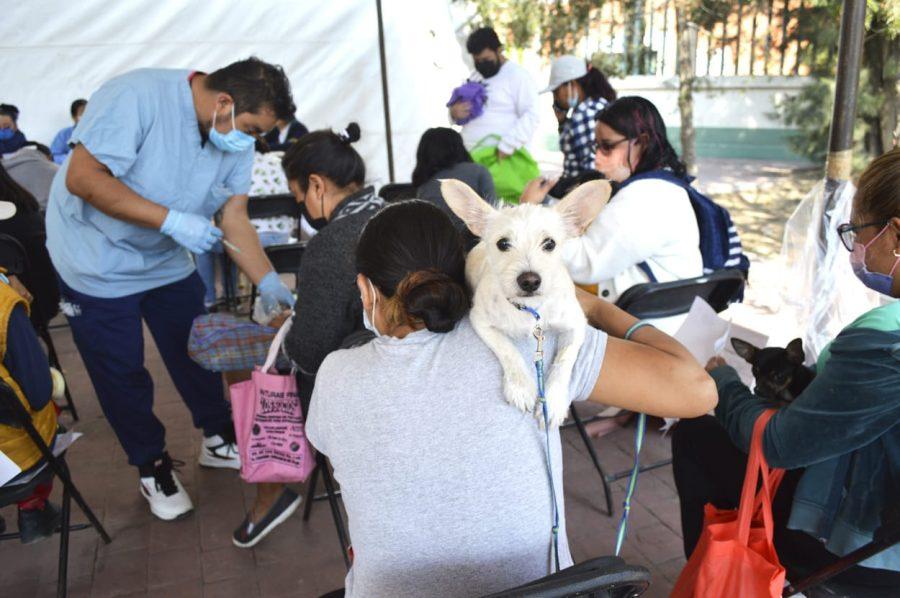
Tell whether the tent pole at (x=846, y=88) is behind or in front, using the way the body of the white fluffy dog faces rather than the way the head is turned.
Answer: behind

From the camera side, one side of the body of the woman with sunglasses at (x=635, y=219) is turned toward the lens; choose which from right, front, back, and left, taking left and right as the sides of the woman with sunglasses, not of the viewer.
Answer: left

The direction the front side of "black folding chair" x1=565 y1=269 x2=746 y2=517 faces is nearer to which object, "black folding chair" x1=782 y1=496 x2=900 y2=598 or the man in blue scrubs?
the man in blue scrubs

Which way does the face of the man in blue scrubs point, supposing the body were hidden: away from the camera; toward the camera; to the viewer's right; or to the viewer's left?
to the viewer's right

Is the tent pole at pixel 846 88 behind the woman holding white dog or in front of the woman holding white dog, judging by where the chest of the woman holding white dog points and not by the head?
in front

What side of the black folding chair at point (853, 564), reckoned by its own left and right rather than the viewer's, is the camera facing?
left

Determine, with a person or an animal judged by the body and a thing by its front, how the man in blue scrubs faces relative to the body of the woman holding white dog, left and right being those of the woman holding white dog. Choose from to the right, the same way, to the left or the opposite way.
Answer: to the right

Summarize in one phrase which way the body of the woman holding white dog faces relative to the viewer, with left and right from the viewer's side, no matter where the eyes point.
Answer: facing away from the viewer

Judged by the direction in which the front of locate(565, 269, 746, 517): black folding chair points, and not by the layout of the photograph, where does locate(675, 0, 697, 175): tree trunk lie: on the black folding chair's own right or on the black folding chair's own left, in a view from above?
on the black folding chair's own right
